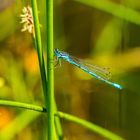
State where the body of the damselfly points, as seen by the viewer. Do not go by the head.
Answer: to the viewer's left
